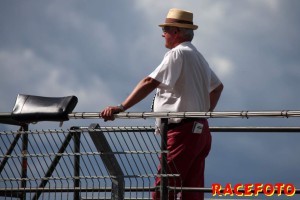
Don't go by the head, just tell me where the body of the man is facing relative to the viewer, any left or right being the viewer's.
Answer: facing away from the viewer and to the left of the viewer

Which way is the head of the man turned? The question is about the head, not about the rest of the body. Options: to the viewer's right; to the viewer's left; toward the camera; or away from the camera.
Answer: to the viewer's left
